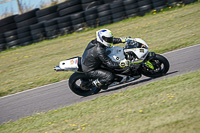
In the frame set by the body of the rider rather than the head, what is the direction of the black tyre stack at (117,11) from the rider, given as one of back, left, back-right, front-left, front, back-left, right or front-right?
left

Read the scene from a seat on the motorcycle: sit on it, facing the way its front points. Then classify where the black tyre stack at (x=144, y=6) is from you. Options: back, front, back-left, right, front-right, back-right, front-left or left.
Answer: left

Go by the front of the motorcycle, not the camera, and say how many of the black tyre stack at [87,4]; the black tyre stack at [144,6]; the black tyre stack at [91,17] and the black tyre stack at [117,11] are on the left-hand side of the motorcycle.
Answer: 4

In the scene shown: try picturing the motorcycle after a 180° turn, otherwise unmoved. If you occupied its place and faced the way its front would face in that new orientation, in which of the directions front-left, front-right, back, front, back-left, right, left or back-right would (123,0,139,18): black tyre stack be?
right

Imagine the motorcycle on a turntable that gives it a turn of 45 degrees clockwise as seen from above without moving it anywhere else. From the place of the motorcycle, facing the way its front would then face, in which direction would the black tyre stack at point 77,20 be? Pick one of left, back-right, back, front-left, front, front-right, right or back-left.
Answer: back-left

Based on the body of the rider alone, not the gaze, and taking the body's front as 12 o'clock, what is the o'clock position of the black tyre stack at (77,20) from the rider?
The black tyre stack is roughly at 9 o'clock from the rider.

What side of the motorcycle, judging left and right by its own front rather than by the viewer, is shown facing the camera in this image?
right

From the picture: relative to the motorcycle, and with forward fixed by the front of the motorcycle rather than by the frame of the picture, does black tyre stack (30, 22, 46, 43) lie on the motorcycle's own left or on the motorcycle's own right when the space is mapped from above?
on the motorcycle's own left

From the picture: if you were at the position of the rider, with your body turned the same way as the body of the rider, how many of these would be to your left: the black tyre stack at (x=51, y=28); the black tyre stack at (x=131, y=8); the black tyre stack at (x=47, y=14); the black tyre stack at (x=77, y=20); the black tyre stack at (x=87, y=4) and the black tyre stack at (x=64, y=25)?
6

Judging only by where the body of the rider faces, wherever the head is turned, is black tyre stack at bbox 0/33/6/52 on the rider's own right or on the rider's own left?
on the rider's own left

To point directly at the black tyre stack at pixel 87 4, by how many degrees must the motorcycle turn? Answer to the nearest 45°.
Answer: approximately 90° to its left

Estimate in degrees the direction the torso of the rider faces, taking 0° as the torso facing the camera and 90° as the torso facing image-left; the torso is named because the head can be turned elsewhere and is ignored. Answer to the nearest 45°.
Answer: approximately 270°
